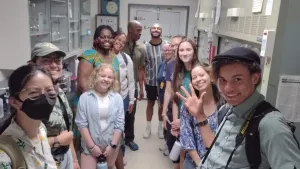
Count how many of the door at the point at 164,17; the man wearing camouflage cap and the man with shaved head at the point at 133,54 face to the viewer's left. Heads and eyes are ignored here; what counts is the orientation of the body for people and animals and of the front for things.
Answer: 0

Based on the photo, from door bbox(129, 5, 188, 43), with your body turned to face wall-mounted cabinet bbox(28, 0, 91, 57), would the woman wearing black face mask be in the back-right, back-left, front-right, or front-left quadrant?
front-left

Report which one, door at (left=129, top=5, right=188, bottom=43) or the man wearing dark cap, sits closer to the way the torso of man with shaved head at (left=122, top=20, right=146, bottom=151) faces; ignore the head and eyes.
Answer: the man wearing dark cap

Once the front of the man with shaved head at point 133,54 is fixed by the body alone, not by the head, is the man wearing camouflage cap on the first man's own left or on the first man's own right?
on the first man's own right

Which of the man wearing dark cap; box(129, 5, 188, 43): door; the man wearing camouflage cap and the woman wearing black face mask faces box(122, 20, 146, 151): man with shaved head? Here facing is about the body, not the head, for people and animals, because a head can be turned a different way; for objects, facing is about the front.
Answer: the door

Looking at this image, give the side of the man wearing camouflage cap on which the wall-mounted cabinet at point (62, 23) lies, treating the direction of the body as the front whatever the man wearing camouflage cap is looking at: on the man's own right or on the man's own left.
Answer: on the man's own left

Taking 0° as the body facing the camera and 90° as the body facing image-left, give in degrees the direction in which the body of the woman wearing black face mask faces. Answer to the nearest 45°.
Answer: approximately 315°

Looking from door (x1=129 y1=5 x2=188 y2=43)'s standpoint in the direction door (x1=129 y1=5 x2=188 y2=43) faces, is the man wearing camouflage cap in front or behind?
in front

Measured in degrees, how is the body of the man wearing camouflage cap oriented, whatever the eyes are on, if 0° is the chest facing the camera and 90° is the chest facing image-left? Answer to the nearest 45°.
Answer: approximately 315°

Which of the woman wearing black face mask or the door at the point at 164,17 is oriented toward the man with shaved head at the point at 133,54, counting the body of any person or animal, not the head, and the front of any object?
the door

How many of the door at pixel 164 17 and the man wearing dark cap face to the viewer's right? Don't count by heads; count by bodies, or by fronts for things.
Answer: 0

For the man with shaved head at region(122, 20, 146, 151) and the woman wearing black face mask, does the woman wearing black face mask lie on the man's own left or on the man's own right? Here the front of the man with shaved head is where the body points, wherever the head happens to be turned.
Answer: on the man's own right

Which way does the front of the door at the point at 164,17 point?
toward the camera
